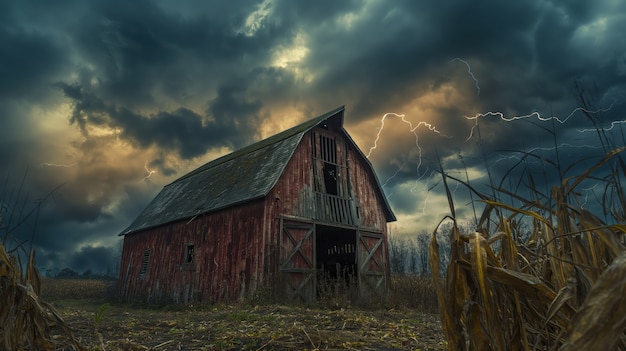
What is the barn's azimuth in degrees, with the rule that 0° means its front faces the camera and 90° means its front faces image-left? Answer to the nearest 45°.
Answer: approximately 315°

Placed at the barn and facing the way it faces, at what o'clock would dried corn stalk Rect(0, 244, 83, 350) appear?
The dried corn stalk is roughly at 2 o'clock from the barn.
